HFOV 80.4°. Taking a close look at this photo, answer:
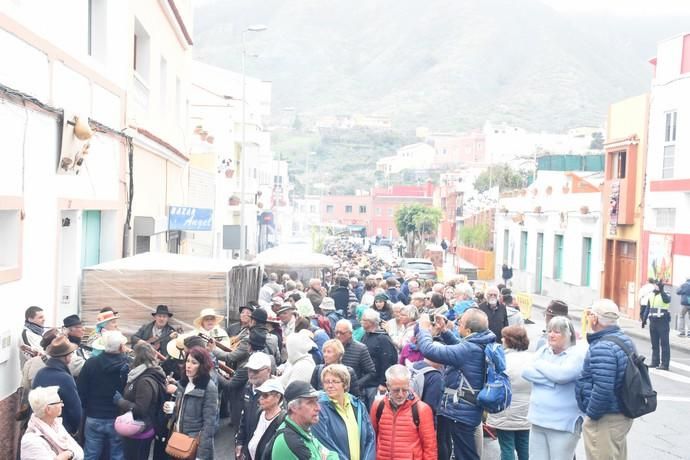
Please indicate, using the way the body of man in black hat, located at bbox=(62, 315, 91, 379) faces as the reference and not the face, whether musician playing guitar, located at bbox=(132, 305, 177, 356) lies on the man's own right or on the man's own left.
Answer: on the man's own left

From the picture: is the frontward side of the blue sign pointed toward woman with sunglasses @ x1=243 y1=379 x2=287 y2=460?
yes

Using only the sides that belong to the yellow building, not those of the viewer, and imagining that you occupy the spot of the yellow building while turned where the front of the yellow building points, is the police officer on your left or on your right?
on your left

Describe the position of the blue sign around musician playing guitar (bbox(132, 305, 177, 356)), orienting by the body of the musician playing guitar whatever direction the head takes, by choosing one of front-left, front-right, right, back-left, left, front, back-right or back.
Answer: back

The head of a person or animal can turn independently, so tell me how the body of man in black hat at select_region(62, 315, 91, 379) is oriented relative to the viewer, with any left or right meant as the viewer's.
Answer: facing the viewer and to the right of the viewer

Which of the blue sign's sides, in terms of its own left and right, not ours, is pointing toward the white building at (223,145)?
back

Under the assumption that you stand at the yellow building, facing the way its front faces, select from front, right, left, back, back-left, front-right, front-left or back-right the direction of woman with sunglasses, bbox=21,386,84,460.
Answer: front-left

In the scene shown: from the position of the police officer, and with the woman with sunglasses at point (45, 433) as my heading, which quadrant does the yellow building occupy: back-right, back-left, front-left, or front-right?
back-right

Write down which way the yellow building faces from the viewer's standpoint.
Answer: facing the viewer and to the left of the viewer

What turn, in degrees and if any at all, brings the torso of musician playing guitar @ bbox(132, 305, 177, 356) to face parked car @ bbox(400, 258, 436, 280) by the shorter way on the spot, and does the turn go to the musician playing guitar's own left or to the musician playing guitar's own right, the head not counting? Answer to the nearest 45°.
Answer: approximately 135° to the musician playing guitar's own left

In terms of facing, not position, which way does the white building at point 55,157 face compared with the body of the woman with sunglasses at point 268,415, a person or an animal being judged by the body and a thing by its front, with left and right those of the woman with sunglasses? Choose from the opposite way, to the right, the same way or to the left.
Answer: to the left

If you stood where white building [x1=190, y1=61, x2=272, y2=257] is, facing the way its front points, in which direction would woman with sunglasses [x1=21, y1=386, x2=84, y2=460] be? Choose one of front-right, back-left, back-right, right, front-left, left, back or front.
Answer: front-right
